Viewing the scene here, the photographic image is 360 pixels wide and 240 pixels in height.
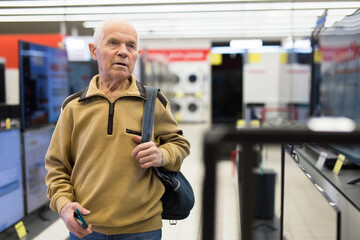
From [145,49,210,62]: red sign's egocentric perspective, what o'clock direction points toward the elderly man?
The elderly man is roughly at 12 o'clock from the red sign.

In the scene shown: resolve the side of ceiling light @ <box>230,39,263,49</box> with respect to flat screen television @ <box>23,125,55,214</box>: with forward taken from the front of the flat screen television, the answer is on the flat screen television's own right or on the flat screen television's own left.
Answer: on the flat screen television's own left

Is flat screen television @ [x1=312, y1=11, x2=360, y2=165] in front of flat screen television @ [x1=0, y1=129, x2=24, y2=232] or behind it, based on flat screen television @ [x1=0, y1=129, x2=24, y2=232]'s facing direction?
in front

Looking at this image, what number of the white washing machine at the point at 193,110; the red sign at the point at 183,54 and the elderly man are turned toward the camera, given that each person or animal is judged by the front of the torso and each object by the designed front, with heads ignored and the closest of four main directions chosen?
3

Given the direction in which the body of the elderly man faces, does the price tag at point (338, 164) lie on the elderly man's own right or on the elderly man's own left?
on the elderly man's own left

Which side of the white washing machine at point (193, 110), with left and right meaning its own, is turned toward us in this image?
front

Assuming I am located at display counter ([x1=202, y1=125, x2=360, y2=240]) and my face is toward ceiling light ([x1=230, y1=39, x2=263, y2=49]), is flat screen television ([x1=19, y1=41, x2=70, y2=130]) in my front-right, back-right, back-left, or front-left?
front-left

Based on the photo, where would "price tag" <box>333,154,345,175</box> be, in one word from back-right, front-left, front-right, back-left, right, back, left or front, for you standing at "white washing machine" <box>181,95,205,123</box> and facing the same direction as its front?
front

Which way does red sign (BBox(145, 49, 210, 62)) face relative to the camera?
toward the camera

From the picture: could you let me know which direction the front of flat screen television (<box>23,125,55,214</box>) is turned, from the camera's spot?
facing the viewer and to the right of the viewer

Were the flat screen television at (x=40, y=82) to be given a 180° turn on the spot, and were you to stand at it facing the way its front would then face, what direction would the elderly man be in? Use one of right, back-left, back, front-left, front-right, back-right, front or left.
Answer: back-left

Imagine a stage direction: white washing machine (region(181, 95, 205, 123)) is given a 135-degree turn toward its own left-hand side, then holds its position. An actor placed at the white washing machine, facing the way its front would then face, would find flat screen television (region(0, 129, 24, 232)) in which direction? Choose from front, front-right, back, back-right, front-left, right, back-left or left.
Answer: back-right
